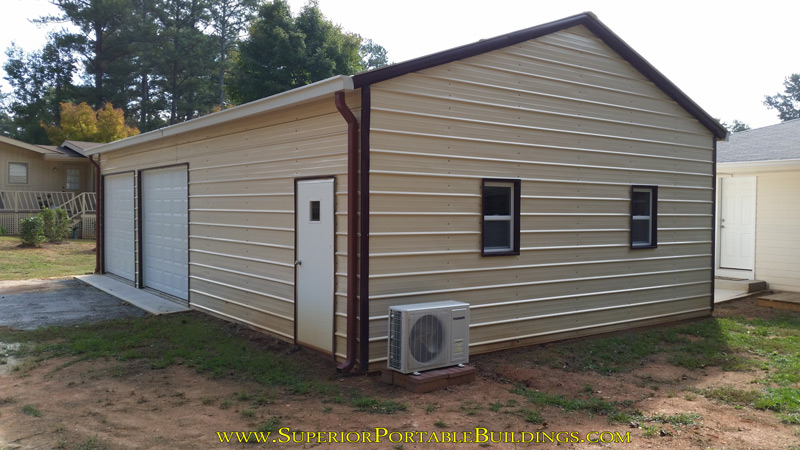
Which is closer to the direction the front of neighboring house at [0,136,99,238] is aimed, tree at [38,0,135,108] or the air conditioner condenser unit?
the air conditioner condenser unit

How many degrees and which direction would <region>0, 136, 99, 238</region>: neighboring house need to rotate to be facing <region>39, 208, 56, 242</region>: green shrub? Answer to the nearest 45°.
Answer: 0° — it already faces it

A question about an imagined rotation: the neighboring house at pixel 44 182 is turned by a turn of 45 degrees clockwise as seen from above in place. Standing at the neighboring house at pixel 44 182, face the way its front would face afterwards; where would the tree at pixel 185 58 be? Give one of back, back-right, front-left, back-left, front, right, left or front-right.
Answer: back

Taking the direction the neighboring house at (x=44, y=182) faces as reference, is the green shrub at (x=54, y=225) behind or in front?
in front

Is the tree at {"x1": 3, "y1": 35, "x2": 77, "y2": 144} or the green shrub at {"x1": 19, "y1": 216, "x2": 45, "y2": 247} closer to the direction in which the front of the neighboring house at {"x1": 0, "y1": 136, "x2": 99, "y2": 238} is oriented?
the green shrub

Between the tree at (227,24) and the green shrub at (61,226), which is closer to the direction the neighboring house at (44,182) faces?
the green shrub

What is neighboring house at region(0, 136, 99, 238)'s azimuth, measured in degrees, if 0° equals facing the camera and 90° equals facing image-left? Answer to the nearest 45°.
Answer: approximately 0°

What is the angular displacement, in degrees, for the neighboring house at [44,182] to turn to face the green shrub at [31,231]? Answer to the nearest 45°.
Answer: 0° — it already faces it

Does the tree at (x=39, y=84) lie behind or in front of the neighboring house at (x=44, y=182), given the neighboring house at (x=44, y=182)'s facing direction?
behind

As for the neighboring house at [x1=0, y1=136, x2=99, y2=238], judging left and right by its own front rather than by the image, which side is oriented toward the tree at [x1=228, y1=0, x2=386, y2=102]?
left

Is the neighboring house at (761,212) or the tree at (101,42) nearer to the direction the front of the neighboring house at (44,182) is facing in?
the neighboring house

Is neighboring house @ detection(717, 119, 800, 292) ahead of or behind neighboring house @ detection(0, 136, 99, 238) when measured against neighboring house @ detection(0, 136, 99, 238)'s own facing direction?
ahead

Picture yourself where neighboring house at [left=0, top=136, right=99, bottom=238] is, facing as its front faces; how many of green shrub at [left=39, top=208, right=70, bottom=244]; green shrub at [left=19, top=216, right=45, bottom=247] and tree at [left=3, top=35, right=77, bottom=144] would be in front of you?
2
